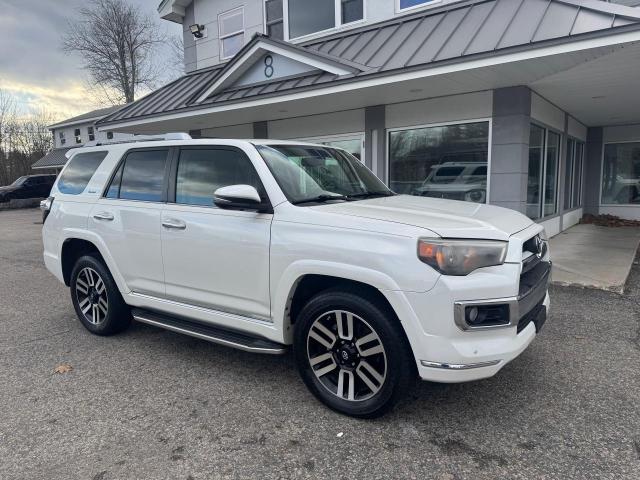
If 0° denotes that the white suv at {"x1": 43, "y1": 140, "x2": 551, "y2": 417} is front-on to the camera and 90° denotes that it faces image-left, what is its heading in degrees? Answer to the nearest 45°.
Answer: approximately 315°

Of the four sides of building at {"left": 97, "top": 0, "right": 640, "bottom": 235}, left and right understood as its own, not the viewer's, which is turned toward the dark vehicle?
right

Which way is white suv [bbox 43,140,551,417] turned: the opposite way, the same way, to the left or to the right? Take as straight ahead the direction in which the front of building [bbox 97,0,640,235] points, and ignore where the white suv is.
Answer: to the left

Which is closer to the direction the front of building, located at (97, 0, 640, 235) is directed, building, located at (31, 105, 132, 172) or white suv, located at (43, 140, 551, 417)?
the white suv

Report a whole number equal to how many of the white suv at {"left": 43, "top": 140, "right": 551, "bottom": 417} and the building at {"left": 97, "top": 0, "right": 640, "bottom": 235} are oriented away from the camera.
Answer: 0

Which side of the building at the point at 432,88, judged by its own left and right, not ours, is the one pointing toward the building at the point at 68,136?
right

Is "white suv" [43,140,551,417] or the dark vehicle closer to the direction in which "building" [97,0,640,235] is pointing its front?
the white suv

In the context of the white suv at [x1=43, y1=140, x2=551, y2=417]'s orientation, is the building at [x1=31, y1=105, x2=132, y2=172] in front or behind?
behind

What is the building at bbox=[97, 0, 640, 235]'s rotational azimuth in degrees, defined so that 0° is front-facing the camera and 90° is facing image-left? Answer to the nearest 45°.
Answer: approximately 45°

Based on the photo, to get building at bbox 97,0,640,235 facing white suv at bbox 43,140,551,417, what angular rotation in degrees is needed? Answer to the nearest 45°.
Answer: approximately 45° to its left

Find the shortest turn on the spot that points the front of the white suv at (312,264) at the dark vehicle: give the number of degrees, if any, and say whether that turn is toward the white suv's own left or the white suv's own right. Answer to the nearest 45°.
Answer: approximately 180°
